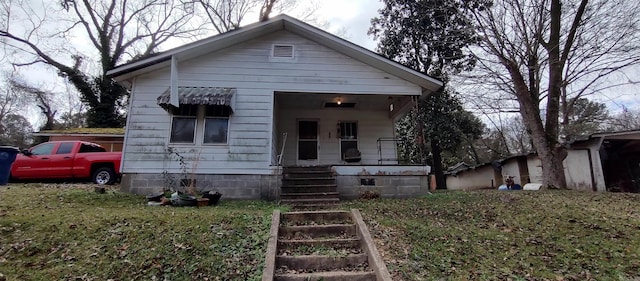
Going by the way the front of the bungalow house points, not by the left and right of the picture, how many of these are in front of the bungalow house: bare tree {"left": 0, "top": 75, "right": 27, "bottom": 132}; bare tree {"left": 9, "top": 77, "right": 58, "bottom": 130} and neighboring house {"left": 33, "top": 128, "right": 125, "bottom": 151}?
0

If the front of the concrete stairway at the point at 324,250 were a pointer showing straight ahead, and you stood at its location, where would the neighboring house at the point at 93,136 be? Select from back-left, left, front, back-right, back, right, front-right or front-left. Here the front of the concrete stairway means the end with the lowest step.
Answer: back-right

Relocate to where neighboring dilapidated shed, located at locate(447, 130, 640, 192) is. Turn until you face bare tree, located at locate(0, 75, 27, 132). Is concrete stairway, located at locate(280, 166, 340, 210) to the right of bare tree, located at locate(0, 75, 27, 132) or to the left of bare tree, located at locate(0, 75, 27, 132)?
left

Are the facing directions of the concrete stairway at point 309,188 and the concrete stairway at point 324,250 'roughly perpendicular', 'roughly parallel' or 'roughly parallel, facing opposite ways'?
roughly parallel

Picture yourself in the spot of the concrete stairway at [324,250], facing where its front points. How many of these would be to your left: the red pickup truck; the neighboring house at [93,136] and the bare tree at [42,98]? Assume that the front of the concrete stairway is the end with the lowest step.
0

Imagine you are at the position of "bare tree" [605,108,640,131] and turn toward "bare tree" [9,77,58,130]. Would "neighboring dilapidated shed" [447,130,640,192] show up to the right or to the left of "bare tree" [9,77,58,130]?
left

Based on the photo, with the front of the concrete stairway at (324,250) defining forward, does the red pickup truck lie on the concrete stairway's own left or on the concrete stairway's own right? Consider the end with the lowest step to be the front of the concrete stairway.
on the concrete stairway's own right

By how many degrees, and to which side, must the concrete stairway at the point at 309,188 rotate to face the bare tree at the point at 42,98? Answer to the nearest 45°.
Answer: approximately 135° to its right

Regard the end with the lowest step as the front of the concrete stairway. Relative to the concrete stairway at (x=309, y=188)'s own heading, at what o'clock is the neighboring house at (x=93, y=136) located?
The neighboring house is roughly at 4 o'clock from the concrete stairway.

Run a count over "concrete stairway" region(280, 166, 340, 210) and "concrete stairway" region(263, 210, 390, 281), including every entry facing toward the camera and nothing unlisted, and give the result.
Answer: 2

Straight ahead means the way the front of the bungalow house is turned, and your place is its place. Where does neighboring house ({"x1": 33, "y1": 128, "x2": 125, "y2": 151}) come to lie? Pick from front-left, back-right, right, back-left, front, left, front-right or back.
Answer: back-right

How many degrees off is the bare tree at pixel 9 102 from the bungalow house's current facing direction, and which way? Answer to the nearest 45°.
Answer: approximately 135° to its right

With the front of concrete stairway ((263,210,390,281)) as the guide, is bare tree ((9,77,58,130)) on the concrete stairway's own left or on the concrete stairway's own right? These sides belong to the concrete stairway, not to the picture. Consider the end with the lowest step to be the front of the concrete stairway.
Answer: on the concrete stairway's own right

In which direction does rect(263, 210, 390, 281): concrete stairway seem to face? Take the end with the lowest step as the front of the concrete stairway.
toward the camera

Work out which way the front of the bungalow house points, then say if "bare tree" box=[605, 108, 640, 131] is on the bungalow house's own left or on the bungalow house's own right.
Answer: on the bungalow house's own left

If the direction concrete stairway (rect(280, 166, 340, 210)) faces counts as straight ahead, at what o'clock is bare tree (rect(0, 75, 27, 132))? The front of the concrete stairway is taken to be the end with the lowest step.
The bare tree is roughly at 4 o'clock from the concrete stairway.
